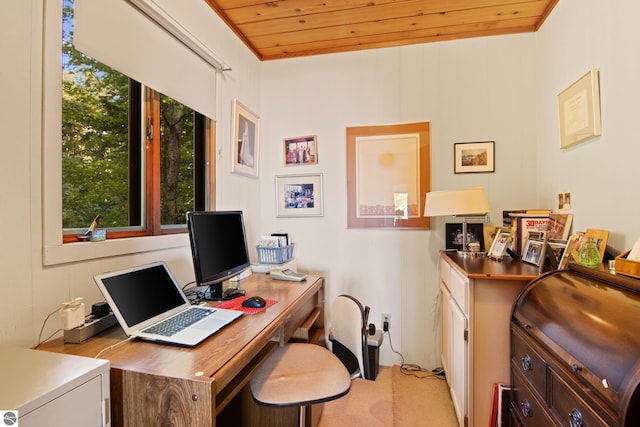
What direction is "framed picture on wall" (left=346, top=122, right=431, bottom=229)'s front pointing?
toward the camera

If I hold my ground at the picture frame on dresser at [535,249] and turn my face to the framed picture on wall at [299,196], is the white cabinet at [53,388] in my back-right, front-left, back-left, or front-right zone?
front-left

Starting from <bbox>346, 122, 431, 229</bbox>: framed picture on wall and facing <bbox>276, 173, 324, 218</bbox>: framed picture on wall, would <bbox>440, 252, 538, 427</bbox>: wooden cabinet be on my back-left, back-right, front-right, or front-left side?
back-left

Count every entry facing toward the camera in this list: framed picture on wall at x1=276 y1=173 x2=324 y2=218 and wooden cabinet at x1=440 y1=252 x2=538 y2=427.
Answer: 1

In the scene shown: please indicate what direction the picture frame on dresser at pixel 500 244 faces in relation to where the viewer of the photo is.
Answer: facing the viewer and to the left of the viewer

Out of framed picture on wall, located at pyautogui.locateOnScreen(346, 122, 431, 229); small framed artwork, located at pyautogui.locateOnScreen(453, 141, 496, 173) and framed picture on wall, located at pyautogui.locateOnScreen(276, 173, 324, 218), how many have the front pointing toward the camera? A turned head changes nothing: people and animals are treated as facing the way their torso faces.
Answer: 3

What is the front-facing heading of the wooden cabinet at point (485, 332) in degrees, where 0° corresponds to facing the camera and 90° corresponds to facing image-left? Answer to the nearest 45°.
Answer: approximately 90°

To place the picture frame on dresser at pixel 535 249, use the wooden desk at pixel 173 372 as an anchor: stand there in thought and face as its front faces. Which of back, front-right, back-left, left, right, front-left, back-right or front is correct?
front-left

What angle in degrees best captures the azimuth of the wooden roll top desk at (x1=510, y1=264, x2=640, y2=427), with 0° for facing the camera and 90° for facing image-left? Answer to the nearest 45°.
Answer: approximately 45°

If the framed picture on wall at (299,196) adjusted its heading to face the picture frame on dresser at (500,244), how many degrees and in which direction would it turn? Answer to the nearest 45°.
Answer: approximately 45° to its left

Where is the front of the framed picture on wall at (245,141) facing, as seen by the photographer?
facing the viewer and to the right of the viewer
